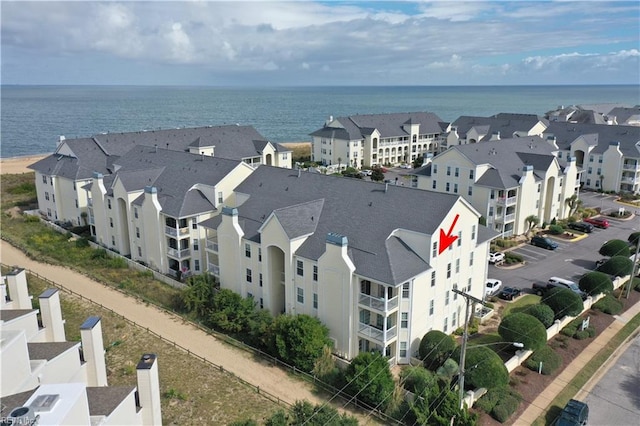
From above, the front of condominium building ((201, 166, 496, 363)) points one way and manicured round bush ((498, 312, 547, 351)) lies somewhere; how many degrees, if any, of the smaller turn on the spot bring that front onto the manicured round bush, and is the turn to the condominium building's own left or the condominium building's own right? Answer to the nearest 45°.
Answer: approximately 135° to the condominium building's own left

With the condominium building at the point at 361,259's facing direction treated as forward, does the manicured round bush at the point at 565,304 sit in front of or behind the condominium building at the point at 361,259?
in front

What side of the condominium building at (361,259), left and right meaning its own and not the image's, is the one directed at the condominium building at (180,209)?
right

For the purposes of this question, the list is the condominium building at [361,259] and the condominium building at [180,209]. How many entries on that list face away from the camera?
0

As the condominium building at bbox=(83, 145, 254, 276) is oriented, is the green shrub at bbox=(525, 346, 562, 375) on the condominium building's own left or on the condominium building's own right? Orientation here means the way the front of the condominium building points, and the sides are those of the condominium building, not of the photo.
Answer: on the condominium building's own left

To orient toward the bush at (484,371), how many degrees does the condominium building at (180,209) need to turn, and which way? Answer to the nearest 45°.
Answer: approximately 90° to its left

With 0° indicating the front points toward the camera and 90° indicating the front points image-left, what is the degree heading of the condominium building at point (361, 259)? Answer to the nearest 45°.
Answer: approximately 45°

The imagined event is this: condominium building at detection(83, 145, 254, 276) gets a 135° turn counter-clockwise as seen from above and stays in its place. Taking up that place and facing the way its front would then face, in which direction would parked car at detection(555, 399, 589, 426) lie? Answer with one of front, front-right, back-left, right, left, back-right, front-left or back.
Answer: front-right

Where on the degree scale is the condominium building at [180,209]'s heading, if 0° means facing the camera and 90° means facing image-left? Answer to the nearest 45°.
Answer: approximately 45°

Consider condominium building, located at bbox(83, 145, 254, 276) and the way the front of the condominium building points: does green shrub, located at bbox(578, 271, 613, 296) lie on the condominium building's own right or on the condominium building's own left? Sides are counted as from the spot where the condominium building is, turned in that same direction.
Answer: on the condominium building's own left

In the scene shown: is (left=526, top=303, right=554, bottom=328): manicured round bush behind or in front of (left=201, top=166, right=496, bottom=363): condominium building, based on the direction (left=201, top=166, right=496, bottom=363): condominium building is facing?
in front

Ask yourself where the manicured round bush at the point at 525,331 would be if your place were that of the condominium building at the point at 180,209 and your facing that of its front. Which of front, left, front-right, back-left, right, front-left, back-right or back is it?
left
